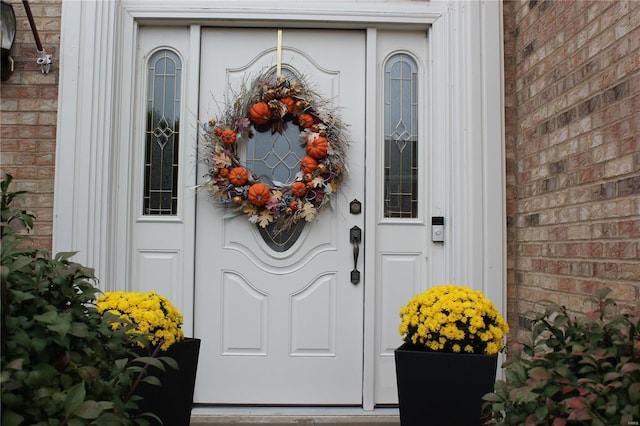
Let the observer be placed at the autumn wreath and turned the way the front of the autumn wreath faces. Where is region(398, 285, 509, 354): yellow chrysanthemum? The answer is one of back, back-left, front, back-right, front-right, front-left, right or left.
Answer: front-left

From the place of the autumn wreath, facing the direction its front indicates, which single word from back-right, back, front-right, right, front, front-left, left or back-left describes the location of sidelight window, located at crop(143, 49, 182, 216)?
right

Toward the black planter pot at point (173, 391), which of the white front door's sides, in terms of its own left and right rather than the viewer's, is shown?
front

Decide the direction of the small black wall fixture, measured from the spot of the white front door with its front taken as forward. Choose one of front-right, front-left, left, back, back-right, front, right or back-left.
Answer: right

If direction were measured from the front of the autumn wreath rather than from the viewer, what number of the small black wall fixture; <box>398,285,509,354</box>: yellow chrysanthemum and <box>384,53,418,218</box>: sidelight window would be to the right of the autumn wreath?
1

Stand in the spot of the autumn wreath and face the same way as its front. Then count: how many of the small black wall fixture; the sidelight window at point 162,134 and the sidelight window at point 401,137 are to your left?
1

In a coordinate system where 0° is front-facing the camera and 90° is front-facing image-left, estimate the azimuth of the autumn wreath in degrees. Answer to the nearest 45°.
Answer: approximately 0°
